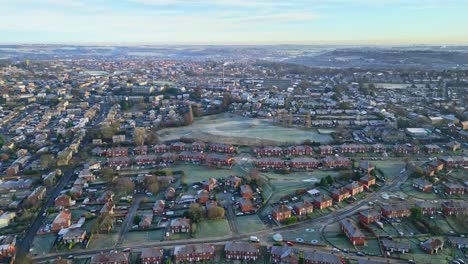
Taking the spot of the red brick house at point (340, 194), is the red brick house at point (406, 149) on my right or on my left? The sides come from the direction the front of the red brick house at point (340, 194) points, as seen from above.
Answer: on my left

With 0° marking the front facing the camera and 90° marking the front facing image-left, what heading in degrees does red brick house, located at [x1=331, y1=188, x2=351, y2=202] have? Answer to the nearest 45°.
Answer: approximately 315°

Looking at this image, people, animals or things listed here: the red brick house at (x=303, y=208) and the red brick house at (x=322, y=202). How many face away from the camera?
0

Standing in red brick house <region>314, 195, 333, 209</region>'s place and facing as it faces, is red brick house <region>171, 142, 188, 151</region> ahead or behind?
behind

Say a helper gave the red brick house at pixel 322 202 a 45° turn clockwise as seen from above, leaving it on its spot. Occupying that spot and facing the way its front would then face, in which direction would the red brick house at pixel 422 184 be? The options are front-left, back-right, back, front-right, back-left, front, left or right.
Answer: back-left

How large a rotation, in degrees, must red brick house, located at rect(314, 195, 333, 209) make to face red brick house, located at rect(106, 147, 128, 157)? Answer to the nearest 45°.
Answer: approximately 135° to its right

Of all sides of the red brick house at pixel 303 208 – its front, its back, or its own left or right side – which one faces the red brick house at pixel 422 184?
left

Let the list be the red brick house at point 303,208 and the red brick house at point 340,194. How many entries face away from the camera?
0

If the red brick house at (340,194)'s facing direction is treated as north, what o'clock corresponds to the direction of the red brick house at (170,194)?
the red brick house at (170,194) is roughly at 4 o'clock from the red brick house at (340,194).

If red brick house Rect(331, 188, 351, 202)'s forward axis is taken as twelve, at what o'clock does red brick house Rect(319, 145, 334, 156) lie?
red brick house Rect(319, 145, 334, 156) is roughly at 7 o'clock from red brick house Rect(331, 188, 351, 202).

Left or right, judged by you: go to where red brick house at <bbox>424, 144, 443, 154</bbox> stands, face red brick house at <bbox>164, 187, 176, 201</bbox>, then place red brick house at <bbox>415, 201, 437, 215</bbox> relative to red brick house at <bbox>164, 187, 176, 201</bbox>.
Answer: left

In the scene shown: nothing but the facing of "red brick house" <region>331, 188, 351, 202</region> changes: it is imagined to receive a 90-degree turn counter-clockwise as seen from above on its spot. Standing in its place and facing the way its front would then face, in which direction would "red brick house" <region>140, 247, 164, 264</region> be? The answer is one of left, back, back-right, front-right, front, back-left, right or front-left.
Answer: back

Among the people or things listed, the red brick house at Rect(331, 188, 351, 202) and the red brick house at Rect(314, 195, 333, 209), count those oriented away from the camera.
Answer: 0

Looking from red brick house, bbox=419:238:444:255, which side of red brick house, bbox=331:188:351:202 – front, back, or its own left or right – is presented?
front

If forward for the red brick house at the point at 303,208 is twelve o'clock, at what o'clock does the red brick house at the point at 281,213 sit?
the red brick house at the point at 281,213 is roughly at 3 o'clock from the red brick house at the point at 303,208.
